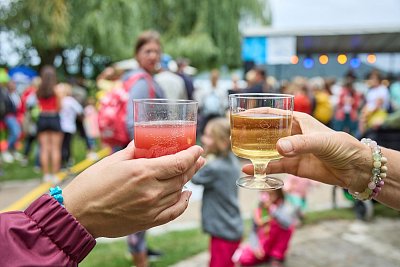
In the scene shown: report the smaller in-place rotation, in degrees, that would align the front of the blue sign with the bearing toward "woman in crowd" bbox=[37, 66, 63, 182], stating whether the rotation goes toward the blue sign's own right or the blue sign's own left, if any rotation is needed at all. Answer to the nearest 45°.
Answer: approximately 45° to the blue sign's own right

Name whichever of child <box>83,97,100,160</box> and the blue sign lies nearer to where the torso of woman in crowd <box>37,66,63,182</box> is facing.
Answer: the child

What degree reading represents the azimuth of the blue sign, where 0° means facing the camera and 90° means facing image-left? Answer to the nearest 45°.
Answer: approximately 0°

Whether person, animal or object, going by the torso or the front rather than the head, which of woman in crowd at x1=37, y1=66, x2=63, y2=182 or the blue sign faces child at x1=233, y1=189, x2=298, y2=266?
the blue sign

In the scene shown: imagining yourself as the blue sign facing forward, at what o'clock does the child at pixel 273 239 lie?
The child is roughly at 12 o'clock from the blue sign.

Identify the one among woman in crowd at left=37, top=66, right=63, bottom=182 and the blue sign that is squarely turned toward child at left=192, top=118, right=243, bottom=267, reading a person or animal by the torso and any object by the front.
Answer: the blue sign

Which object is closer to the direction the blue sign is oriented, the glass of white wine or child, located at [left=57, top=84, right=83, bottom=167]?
the glass of white wine

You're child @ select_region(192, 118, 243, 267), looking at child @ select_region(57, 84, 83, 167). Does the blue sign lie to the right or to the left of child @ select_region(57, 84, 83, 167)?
right
